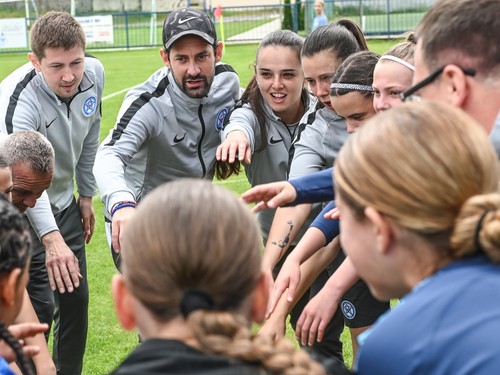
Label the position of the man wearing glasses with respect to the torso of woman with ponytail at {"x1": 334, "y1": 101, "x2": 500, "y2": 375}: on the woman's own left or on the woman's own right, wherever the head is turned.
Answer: on the woman's own right

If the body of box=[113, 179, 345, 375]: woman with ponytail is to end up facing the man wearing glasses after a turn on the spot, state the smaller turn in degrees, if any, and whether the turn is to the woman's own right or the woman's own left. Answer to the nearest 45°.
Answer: approximately 45° to the woman's own right

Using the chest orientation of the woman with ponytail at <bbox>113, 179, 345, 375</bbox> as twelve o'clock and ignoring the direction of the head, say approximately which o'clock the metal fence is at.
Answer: The metal fence is roughly at 12 o'clock from the woman with ponytail.

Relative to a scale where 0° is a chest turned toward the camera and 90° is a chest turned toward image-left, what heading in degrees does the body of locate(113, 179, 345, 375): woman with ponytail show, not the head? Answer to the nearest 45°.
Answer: approximately 180°

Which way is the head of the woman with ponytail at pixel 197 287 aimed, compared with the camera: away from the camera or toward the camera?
away from the camera

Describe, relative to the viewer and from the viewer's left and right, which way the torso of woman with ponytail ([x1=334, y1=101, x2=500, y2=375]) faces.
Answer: facing away from the viewer and to the left of the viewer
